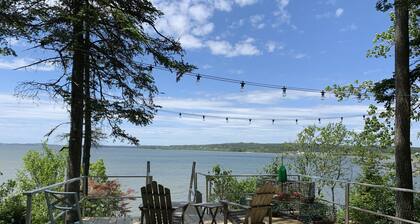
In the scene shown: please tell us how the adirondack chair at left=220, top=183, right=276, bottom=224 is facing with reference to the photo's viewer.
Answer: facing away from the viewer and to the left of the viewer

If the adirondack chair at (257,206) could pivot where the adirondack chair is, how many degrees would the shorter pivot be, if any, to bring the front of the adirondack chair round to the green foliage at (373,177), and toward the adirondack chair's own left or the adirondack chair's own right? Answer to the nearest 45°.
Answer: approximately 90° to the adirondack chair's own right

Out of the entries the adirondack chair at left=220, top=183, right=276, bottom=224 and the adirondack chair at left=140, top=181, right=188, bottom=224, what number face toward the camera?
0

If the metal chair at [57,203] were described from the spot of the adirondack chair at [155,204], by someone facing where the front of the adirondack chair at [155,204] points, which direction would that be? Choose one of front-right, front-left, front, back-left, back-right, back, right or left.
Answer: back-left

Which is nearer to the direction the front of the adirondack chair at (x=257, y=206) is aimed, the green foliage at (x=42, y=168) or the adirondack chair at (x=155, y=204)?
the green foliage

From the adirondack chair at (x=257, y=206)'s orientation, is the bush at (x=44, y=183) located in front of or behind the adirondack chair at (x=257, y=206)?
in front

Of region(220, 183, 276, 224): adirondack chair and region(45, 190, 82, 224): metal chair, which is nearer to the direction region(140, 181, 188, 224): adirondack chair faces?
the adirondack chair

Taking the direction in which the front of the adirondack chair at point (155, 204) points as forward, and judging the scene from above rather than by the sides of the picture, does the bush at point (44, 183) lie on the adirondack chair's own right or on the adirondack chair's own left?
on the adirondack chair's own left

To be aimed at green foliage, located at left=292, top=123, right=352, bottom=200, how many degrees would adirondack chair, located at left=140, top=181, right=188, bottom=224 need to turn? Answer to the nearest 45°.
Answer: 0° — it already faces it

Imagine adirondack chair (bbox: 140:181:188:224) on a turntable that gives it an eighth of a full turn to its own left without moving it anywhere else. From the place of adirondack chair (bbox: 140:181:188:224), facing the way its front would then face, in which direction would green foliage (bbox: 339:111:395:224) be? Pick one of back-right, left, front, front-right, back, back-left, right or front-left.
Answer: front-right

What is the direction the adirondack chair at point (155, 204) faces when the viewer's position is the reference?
facing away from the viewer and to the right of the viewer

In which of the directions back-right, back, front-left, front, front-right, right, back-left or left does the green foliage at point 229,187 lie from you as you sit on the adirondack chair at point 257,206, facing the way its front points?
front-right
